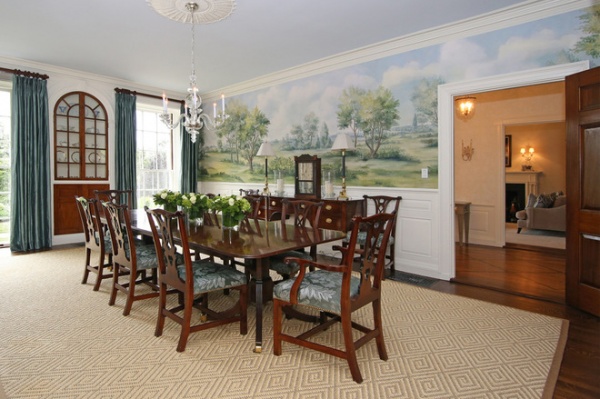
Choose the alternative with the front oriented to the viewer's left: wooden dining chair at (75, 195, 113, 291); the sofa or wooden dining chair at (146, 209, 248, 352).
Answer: the sofa

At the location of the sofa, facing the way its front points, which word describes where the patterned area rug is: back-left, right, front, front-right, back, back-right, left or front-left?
left

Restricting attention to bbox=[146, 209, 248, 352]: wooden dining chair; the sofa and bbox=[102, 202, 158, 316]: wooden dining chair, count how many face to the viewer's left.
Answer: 1

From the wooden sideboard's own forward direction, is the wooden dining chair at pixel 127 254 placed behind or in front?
in front

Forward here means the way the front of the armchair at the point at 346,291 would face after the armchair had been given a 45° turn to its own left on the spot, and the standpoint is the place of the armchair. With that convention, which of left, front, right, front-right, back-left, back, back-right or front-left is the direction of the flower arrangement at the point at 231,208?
front-right

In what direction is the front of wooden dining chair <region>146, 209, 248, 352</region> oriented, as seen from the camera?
facing away from the viewer and to the right of the viewer

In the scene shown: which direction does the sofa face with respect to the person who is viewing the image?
facing to the left of the viewer

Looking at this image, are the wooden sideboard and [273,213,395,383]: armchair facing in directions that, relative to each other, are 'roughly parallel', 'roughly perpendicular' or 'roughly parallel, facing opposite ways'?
roughly perpendicular

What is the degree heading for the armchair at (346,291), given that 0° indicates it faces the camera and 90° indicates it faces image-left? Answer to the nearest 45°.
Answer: approximately 135°

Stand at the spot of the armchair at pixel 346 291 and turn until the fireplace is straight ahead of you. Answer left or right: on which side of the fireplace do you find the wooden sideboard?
left

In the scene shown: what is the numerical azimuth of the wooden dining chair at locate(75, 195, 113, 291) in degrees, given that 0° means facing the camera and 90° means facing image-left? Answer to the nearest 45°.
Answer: approximately 225°
